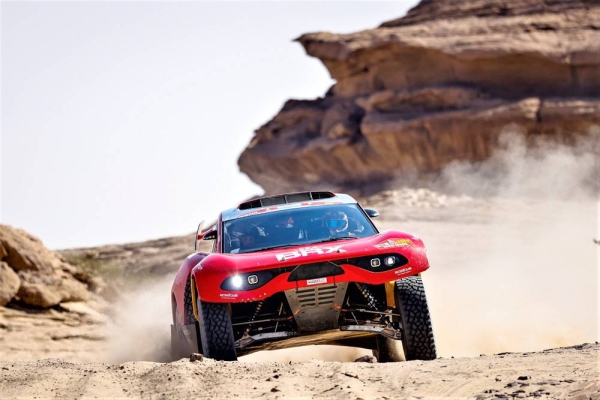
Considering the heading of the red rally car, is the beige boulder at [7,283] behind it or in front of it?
behind

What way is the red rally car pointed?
toward the camera

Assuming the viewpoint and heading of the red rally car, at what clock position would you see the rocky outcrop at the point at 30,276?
The rocky outcrop is roughly at 5 o'clock from the red rally car.

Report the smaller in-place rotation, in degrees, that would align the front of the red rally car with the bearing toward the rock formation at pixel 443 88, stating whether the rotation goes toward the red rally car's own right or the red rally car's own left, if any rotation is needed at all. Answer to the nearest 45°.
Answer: approximately 180°
